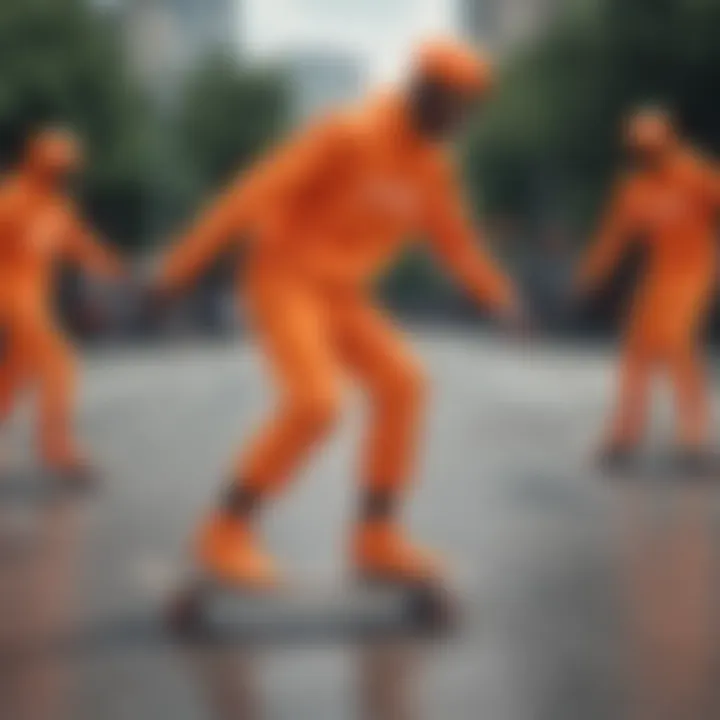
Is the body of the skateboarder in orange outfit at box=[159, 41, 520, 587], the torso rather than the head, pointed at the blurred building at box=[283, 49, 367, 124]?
no

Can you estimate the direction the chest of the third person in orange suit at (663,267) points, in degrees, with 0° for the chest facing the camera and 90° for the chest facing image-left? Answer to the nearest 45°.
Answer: approximately 45°

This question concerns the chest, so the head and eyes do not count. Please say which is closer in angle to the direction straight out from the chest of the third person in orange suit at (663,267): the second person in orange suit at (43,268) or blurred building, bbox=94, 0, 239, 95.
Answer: the second person in orange suit

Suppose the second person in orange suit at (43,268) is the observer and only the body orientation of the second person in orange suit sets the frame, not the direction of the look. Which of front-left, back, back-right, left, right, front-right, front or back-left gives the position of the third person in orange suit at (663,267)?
front-left

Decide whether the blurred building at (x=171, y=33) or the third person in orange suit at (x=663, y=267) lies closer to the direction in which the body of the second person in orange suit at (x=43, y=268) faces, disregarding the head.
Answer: the third person in orange suit

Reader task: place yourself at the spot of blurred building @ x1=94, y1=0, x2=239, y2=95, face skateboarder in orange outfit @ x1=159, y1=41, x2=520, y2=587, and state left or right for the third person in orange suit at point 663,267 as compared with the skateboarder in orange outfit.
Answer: left

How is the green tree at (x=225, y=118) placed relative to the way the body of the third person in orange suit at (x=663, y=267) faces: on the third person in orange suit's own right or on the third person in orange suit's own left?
on the third person in orange suit's own right

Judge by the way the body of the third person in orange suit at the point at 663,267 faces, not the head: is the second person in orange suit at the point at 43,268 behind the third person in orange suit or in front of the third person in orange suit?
in front

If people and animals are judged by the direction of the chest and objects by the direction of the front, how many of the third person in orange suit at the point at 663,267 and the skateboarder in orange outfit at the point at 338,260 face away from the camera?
0

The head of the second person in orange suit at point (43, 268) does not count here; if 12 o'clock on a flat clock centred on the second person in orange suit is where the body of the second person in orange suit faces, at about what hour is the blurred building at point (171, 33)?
The blurred building is roughly at 8 o'clock from the second person in orange suit.

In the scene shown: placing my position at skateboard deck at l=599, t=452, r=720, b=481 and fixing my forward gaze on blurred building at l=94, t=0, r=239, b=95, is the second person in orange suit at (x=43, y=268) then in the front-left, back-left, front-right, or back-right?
front-left
